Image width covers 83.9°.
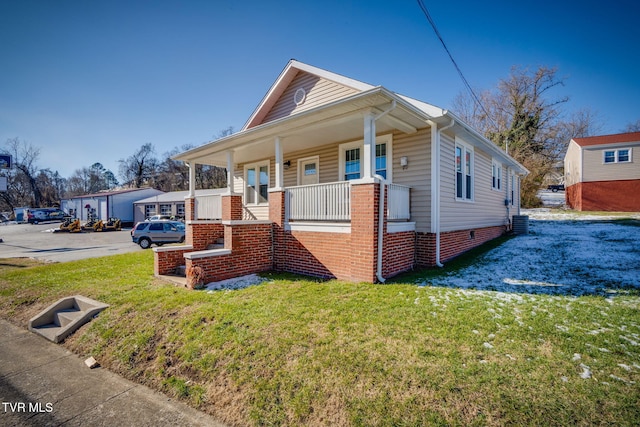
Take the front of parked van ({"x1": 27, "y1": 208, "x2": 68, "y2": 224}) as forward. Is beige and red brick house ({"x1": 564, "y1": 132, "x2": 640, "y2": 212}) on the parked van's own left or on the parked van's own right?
on the parked van's own right

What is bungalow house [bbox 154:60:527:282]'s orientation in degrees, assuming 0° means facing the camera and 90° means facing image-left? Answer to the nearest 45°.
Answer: approximately 45°

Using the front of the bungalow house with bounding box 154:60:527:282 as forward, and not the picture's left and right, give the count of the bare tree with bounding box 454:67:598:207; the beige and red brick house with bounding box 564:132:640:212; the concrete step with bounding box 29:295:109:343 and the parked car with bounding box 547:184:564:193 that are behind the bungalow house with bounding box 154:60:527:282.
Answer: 3

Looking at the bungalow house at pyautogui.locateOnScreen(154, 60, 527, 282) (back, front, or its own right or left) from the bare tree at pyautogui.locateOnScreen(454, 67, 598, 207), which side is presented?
back
